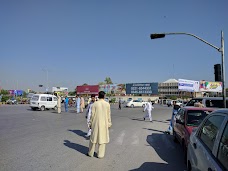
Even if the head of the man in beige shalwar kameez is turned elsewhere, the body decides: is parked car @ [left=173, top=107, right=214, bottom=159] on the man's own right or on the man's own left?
on the man's own right

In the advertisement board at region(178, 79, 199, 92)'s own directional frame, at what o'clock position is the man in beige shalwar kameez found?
The man in beige shalwar kameez is roughly at 12 o'clock from the advertisement board.

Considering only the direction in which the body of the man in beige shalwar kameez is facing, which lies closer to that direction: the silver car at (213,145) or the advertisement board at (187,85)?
the advertisement board

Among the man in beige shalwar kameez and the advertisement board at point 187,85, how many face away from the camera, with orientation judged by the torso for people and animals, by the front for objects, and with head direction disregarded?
1

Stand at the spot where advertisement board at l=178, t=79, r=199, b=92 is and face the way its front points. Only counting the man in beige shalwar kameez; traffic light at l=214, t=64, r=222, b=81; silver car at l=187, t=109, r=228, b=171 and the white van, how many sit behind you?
0

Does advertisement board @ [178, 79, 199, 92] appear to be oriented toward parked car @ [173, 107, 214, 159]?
yes

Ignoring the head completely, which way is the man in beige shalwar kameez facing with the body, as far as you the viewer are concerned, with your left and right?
facing away from the viewer

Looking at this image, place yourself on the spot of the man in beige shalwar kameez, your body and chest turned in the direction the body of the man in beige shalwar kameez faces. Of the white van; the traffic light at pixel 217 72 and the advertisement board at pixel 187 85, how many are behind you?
0

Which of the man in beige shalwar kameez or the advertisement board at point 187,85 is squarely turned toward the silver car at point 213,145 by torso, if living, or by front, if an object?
the advertisement board

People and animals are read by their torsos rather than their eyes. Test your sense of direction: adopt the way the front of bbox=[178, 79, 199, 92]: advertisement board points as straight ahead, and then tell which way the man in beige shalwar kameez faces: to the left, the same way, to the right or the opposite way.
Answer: the opposite way

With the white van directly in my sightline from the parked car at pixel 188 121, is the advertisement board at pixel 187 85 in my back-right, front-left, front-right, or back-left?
front-right

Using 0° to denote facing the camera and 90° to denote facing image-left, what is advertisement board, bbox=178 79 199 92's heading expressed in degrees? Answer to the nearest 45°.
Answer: approximately 0°

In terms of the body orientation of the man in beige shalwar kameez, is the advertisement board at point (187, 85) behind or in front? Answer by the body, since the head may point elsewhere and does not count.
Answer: in front

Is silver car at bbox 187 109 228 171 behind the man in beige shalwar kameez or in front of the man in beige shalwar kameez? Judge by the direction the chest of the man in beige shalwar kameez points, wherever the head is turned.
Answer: behind

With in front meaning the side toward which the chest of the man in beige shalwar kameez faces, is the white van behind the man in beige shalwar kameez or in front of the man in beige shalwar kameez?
in front

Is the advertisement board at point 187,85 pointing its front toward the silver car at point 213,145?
yes
